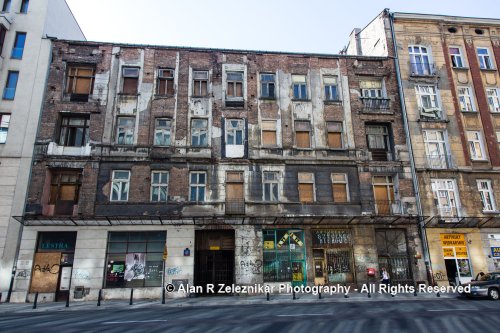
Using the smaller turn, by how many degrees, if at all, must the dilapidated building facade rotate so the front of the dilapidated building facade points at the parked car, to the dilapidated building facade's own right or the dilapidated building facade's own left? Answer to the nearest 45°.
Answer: approximately 90° to the dilapidated building facade's own left

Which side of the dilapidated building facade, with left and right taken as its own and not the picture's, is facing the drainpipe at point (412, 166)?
left

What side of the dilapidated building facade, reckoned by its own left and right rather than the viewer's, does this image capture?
front
